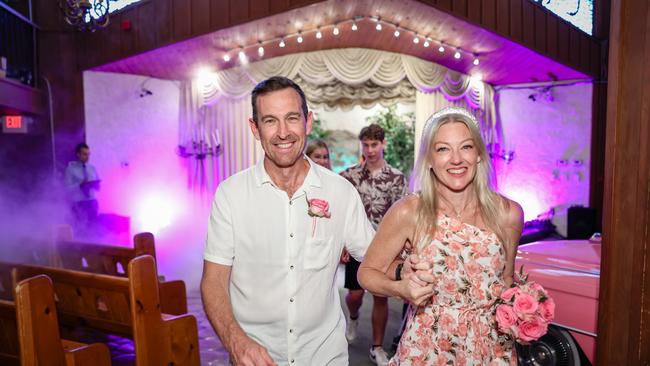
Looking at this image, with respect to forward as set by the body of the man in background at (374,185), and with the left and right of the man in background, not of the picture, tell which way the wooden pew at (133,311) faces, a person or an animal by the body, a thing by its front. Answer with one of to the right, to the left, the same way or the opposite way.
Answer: the opposite way

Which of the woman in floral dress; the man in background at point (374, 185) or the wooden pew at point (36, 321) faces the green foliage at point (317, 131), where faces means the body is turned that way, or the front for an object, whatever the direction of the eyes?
the wooden pew

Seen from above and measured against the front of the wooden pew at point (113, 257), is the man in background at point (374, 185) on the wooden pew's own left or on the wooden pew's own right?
on the wooden pew's own right

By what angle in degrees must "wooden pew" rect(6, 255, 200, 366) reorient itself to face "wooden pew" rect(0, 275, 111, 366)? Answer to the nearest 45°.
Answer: approximately 180°

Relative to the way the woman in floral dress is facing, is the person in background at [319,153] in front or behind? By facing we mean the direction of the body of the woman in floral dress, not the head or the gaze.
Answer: behind

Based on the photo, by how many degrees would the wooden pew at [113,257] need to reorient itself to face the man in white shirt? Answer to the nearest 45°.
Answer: approximately 135° to its right

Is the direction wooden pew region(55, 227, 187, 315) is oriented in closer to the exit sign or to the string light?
the string light

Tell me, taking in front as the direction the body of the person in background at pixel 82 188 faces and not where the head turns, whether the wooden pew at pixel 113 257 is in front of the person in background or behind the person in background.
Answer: in front

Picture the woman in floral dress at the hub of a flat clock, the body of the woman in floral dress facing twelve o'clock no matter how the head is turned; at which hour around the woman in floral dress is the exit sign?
The exit sign is roughly at 4 o'clock from the woman in floral dress.

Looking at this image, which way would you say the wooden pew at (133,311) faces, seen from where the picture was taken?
facing away from the viewer and to the right of the viewer
